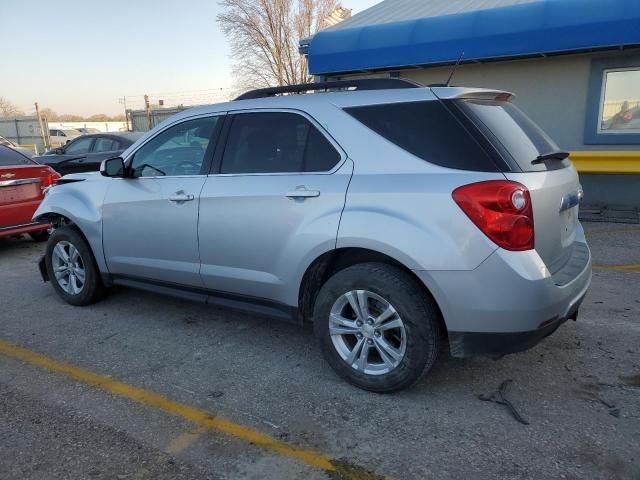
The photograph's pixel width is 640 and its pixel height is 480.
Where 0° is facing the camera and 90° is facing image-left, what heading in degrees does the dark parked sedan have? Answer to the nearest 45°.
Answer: approximately 90°

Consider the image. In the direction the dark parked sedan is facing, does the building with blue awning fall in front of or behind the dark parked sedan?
behind

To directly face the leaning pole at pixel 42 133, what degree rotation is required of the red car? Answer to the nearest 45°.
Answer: approximately 45° to its right

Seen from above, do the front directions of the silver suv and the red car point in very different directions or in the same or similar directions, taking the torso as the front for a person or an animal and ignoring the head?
same or similar directions

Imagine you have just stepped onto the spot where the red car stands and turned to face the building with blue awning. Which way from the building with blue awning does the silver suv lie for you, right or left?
right

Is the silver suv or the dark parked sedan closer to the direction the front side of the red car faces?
the dark parked sedan

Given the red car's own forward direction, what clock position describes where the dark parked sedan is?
The dark parked sedan is roughly at 2 o'clock from the red car.

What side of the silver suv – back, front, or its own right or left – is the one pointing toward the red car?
front

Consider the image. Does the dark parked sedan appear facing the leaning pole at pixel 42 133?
no

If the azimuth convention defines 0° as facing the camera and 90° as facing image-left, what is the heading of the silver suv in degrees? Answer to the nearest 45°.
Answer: approximately 135°

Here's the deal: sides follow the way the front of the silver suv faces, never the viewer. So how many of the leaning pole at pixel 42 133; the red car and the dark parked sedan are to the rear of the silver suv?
0

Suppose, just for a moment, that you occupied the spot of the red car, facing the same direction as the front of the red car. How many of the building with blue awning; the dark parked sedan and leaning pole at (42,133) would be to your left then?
0

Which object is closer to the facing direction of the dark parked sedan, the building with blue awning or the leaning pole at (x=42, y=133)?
the leaning pole

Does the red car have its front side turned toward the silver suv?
no

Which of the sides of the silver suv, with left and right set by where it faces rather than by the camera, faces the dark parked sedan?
front
